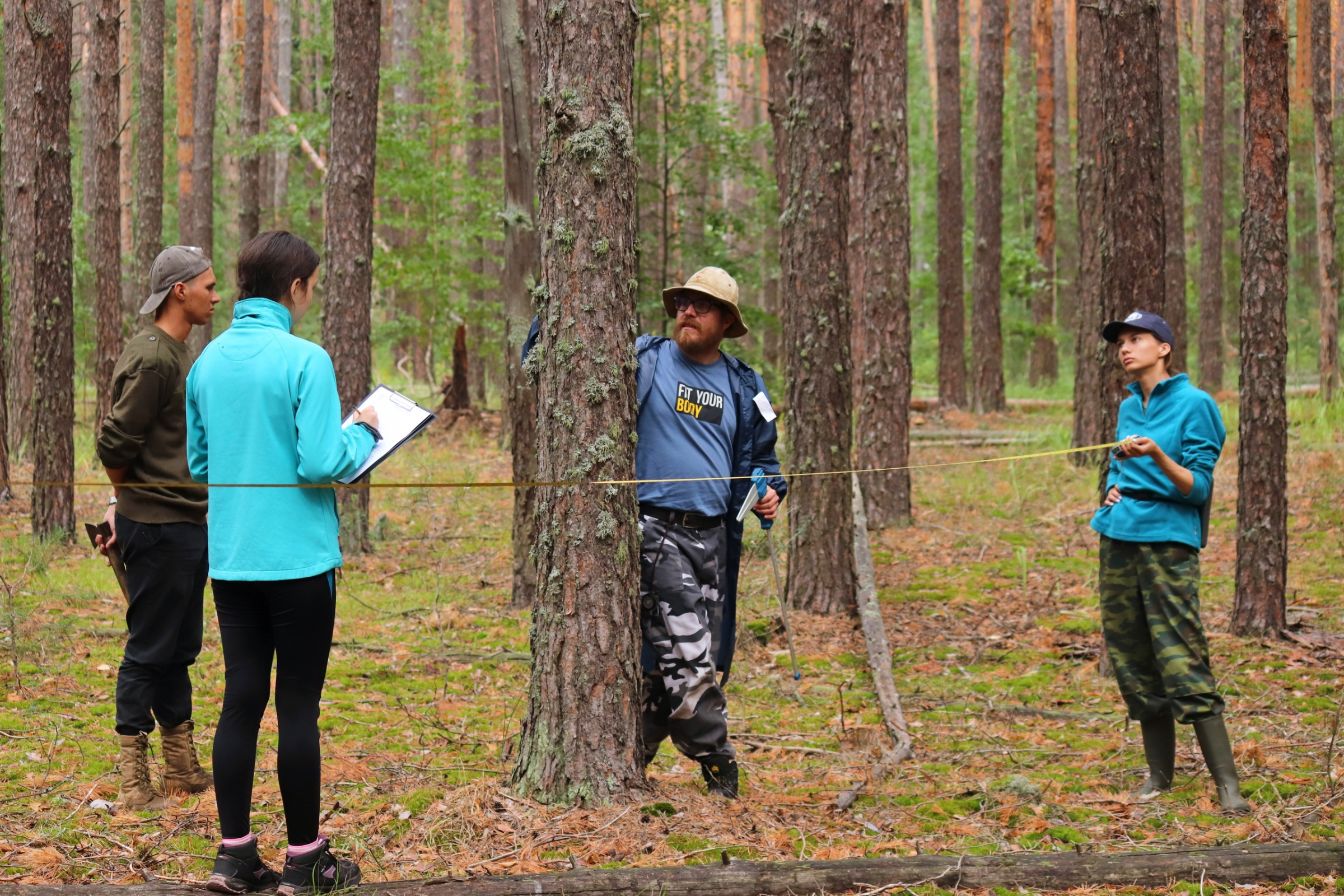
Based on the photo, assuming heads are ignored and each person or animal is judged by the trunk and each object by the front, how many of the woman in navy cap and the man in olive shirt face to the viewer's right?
1

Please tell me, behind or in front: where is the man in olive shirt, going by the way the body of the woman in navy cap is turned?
in front

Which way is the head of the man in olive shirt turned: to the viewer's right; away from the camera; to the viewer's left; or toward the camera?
to the viewer's right

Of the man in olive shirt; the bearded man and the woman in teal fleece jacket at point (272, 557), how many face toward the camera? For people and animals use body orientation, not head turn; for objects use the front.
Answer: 1

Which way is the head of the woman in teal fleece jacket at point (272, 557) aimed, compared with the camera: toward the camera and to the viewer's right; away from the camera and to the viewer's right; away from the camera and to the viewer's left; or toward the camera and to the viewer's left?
away from the camera and to the viewer's right

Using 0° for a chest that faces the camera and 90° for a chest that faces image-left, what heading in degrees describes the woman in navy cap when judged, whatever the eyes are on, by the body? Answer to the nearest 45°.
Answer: approximately 45°

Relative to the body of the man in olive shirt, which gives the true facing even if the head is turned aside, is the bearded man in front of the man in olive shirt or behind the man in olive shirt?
in front

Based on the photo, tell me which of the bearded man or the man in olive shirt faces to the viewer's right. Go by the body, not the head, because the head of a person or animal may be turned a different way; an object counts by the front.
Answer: the man in olive shirt

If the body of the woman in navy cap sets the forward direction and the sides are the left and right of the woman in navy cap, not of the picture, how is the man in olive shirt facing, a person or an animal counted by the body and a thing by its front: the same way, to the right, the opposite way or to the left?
the opposite way

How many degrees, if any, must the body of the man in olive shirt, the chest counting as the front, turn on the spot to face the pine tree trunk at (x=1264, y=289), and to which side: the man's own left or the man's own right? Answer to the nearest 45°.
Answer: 0° — they already face it

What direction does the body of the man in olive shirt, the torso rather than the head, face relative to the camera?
to the viewer's right

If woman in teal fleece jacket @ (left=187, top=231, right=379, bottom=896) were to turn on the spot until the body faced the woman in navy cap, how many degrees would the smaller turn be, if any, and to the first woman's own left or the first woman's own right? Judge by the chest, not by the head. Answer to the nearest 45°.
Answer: approximately 45° to the first woman's own right

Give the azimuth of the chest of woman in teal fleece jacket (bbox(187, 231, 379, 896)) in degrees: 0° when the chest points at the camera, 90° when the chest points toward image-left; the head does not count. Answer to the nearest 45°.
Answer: approximately 225°
